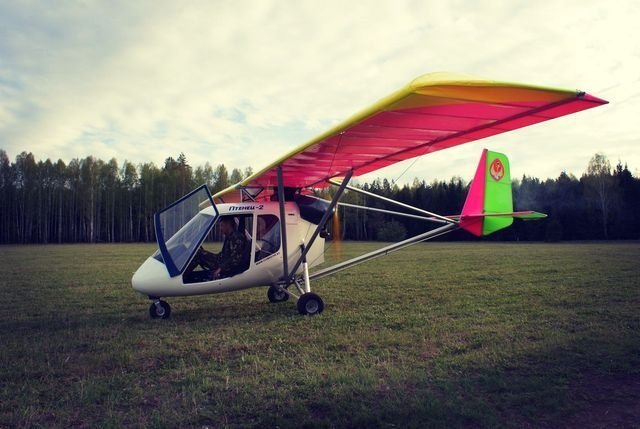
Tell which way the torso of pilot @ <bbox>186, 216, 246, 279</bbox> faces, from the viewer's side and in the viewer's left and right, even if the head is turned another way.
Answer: facing to the left of the viewer

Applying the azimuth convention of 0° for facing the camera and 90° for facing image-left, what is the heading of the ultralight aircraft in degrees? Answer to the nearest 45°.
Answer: approximately 45°
